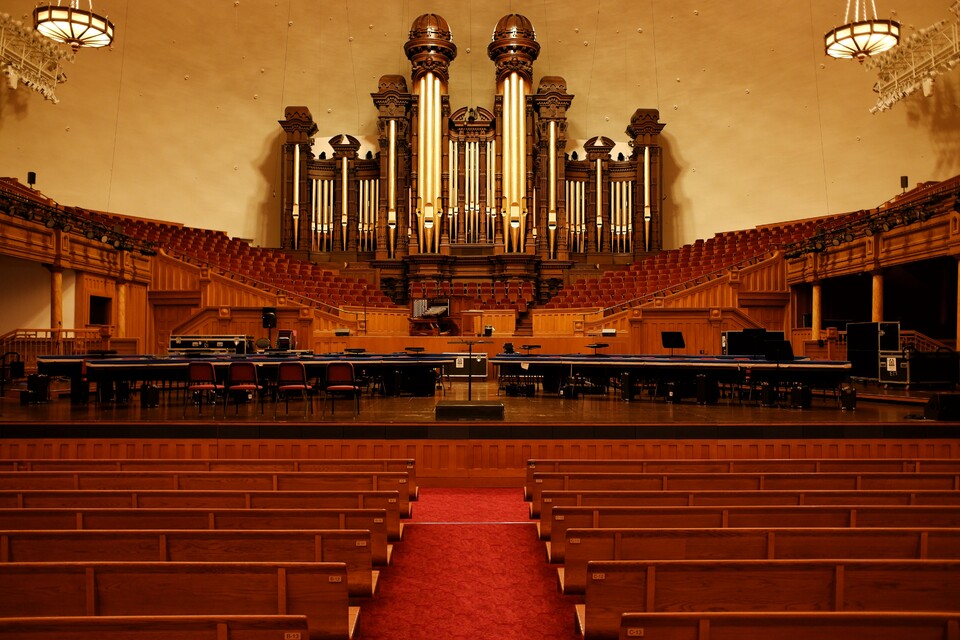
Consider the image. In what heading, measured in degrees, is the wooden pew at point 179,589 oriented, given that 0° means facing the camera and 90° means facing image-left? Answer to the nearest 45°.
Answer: approximately 180°

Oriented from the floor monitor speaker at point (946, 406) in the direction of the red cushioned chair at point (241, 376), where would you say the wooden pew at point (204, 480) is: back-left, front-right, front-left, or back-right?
front-left

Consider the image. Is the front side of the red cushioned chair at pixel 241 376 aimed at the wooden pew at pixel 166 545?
yes

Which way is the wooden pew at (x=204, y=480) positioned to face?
away from the camera

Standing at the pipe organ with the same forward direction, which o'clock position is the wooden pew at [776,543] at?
The wooden pew is roughly at 12 o'clock from the pipe organ.

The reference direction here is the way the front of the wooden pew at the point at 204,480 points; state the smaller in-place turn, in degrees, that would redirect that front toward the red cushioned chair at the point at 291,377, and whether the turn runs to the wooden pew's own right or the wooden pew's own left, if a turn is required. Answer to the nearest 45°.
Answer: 0° — it already faces it

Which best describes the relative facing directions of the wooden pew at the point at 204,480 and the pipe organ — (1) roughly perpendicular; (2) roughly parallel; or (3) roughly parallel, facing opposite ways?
roughly parallel, facing opposite ways

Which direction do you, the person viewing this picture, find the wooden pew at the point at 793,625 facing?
facing away from the viewer

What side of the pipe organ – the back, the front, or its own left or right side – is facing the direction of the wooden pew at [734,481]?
front

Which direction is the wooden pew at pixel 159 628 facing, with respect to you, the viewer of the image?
facing away from the viewer

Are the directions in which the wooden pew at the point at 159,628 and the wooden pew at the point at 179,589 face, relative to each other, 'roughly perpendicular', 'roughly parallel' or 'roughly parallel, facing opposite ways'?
roughly parallel

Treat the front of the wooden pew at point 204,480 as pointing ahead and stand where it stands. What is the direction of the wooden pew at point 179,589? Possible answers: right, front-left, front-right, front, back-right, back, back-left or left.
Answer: back

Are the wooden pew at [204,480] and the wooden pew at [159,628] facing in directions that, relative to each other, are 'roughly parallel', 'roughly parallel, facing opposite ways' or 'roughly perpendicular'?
roughly parallel
